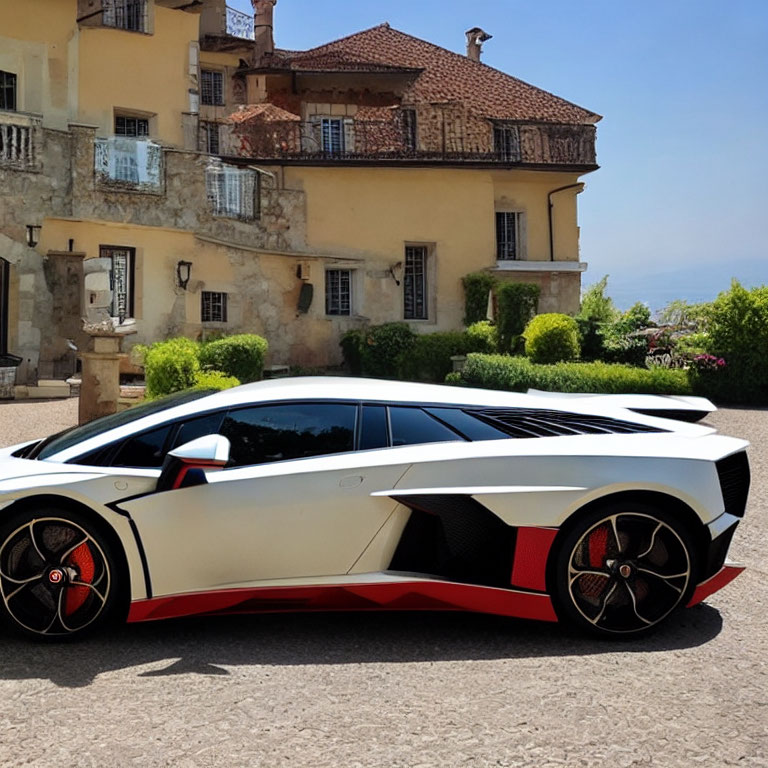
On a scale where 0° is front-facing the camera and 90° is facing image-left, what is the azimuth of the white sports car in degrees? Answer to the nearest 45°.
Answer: approximately 90°

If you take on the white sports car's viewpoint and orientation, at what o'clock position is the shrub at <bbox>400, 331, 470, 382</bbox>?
The shrub is roughly at 3 o'clock from the white sports car.

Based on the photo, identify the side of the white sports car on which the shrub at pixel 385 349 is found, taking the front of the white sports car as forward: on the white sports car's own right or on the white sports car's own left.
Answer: on the white sports car's own right

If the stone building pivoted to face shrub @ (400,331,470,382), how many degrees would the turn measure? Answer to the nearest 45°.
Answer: approximately 45° to its left

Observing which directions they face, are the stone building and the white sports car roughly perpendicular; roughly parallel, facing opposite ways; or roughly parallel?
roughly perpendicular

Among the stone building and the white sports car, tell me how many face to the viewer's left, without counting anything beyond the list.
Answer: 1

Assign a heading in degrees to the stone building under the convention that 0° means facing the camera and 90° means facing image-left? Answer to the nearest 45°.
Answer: approximately 0°

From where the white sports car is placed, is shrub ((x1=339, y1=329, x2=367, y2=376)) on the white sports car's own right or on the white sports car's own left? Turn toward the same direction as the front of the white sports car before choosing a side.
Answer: on the white sports car's own right

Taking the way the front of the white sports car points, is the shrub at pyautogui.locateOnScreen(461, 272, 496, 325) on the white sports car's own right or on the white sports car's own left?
on the white sports car's own right

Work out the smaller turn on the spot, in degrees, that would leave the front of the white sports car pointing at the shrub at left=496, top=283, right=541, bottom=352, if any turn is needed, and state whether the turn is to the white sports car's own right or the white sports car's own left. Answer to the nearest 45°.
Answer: approximately 90° to the white sports car's own right

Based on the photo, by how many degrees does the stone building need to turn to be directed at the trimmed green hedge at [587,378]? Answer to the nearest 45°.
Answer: approximately 45° to its left
